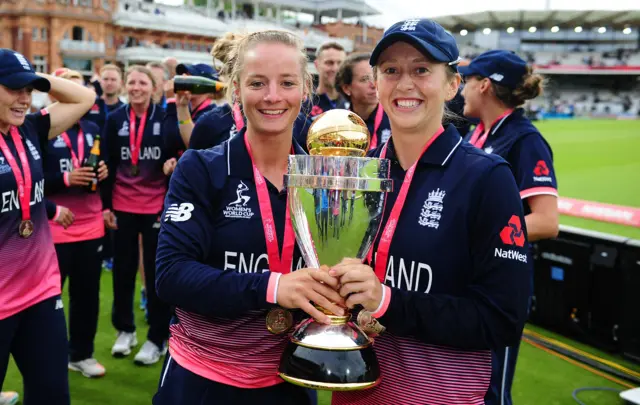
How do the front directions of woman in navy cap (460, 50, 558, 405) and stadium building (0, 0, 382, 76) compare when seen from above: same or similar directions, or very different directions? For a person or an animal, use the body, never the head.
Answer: very different directions

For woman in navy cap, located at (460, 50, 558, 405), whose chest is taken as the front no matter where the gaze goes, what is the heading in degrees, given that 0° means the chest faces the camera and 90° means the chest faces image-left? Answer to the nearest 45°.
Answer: approximately 90°

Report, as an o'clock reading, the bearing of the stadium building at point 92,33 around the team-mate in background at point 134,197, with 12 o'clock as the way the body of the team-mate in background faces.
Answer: The stadium building is roughly at 6 o'clock from the team-mate in background.

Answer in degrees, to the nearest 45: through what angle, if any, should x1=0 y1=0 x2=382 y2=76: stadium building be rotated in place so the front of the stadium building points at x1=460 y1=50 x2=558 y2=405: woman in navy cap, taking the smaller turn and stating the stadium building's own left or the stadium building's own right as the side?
approximately 45° to the stadium building's own right

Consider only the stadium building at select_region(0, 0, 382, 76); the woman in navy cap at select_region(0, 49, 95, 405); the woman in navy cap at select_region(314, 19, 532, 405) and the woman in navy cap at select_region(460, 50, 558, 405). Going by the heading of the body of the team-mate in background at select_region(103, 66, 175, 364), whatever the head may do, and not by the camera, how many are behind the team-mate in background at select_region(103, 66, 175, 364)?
1

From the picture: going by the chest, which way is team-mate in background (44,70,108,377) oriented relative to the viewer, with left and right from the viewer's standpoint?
facing the viewer and to the right of the viewer

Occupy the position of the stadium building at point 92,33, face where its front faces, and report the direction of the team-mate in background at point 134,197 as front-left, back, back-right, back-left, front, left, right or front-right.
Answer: front-right

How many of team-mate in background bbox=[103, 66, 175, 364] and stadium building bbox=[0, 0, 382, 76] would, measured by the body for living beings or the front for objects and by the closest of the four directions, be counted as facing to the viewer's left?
0

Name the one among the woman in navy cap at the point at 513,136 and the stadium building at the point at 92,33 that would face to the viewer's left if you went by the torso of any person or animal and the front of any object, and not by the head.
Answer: the woman in navy cap
